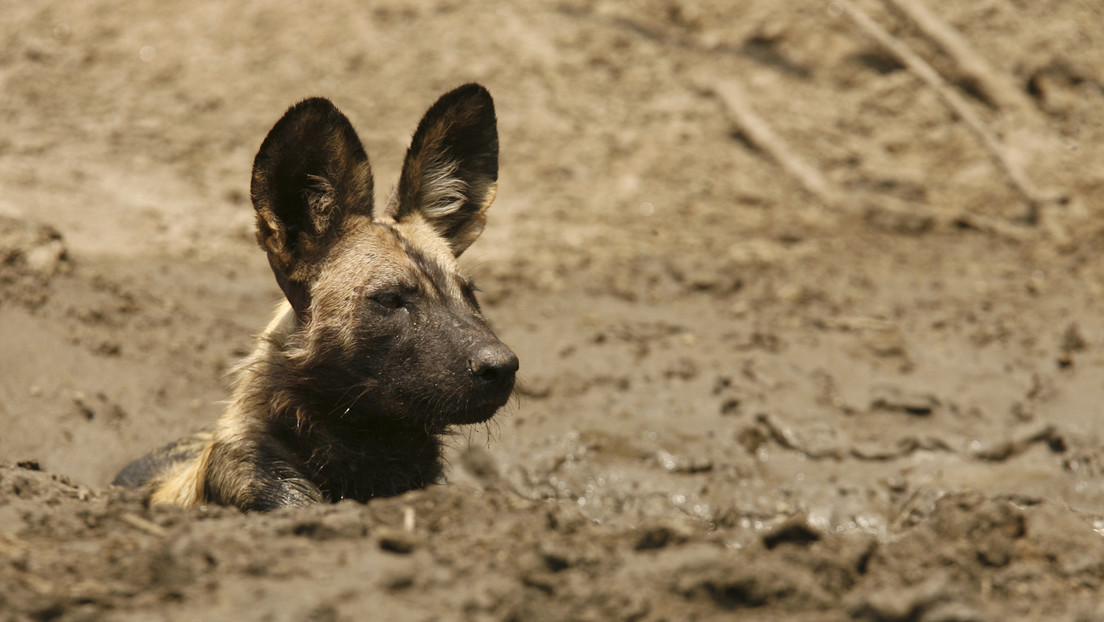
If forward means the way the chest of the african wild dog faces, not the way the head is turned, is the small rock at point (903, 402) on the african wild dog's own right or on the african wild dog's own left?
on the african wild dog's own left

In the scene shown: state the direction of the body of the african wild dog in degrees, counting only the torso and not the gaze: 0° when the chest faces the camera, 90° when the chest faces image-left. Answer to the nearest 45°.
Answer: approximately 315°

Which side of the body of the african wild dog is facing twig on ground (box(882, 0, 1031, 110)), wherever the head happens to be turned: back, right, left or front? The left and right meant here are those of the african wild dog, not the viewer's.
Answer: left

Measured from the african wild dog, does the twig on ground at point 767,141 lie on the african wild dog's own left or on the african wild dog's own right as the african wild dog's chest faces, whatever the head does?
on the african wild dog's own left
